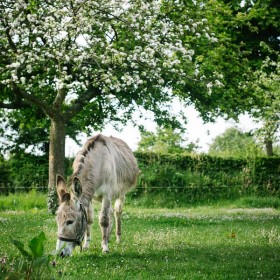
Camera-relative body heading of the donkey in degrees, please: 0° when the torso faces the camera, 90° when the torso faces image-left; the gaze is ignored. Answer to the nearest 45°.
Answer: approximately 45°

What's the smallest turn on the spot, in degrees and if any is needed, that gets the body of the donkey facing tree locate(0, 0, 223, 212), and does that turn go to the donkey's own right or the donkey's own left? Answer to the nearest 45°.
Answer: approximately 135° to the donkey's own right

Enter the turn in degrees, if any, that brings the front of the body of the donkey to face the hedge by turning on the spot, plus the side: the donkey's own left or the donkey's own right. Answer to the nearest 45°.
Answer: approximately 135° to the donkey's own right

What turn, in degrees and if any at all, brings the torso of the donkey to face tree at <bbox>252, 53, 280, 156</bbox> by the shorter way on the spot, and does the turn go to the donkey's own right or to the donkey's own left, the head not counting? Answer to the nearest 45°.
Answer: approximately 180°
